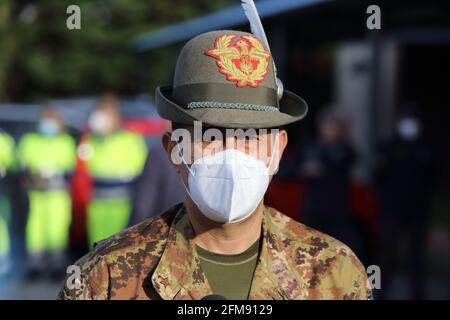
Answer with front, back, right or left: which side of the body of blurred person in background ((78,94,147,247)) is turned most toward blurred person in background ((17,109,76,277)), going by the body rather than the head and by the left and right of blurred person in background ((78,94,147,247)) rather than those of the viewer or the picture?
right

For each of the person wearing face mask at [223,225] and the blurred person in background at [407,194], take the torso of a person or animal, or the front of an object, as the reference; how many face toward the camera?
2

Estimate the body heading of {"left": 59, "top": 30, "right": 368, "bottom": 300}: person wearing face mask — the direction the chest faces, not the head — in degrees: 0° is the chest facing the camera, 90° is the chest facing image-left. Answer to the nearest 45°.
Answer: approximately 0°

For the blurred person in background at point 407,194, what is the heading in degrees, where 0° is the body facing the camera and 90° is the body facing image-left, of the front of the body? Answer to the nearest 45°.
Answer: approximately 0°

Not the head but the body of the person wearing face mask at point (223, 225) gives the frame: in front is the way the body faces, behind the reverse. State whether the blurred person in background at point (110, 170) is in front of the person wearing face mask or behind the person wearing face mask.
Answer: behind

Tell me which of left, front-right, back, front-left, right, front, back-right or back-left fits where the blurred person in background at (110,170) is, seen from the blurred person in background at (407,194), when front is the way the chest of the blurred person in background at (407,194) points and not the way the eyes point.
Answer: right

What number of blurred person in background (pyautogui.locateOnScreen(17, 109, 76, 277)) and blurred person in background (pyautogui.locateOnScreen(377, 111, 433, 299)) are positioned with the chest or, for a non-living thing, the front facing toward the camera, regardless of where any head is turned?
2

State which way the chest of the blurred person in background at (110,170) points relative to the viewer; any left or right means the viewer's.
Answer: facing the viewer and to the left of the viewer

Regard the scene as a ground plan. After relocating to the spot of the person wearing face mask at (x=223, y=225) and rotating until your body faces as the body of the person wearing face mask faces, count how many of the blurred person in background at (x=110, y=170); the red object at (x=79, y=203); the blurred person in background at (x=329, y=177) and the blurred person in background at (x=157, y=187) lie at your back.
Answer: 4
